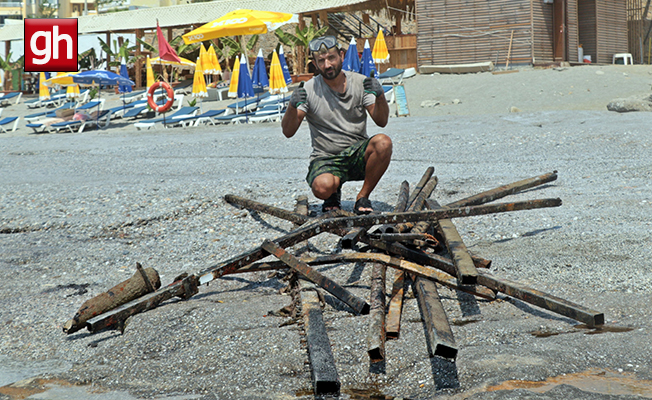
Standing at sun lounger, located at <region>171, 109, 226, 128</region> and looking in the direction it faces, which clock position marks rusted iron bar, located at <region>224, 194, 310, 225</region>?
The rusted iron bar is roughly at 9 o'clock from the sun lounger.

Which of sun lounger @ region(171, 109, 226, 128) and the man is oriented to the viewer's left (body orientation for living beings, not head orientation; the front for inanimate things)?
the sun lounger

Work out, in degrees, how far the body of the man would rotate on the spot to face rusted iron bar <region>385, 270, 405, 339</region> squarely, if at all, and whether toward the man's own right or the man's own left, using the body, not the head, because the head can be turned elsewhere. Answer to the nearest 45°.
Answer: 0° — they already face it

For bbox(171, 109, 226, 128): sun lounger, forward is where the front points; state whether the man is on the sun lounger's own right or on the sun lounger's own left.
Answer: on the sun lounger's own left

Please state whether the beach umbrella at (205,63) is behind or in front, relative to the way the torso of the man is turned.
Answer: behind

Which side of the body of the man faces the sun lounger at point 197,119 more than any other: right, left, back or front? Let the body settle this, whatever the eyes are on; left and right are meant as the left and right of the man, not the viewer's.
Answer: back

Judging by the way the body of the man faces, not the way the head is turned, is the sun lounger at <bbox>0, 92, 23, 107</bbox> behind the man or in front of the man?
behind

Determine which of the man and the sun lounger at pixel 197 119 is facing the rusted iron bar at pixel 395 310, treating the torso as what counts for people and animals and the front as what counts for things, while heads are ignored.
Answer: the man

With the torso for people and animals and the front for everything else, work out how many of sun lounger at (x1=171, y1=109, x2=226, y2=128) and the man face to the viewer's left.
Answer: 1
